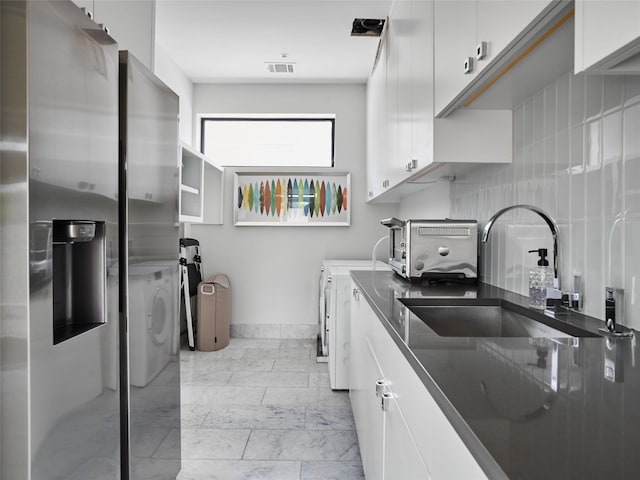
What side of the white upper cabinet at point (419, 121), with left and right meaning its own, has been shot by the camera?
left

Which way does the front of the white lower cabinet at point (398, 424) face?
to the viewer's left

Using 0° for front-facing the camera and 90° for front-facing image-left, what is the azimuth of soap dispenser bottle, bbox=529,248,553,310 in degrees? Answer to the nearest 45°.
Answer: approximately 90°

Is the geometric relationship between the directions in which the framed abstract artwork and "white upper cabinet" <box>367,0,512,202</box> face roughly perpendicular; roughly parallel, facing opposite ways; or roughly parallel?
roughly perpendicular

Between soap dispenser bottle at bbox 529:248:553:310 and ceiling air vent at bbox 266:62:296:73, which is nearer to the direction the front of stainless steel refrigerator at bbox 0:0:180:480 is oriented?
the soap dispenser bottle

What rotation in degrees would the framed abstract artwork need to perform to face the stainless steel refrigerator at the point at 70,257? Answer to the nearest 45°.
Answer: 0° — it already faces it

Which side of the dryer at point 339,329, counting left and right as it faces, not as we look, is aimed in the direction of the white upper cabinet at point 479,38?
left

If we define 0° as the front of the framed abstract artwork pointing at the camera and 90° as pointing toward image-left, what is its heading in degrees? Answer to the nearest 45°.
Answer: approximately 0°

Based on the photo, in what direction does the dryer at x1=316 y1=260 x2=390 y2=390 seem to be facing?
to the viewer's left

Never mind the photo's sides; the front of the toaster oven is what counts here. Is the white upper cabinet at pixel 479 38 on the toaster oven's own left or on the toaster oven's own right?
on the toaster oven's own left

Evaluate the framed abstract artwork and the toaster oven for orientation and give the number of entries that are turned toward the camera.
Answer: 1
